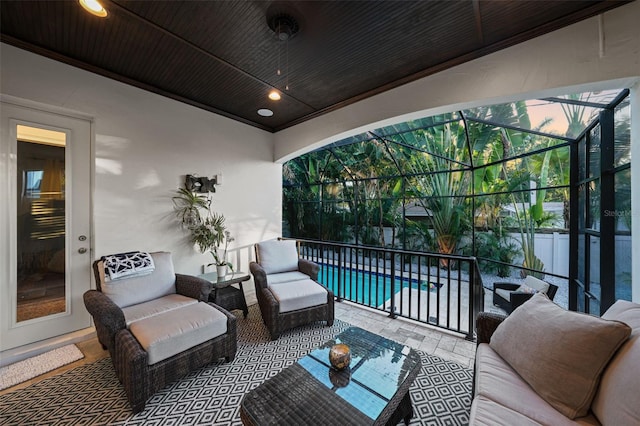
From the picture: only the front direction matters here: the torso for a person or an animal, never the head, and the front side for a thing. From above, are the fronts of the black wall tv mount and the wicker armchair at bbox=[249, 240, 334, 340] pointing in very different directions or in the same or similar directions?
same or similar directions

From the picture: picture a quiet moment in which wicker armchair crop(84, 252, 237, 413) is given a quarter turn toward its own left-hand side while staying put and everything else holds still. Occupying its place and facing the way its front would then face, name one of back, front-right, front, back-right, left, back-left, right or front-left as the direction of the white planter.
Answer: front

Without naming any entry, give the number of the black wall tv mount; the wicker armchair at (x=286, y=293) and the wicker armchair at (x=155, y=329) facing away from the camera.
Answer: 0

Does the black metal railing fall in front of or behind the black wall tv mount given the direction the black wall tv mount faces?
in front

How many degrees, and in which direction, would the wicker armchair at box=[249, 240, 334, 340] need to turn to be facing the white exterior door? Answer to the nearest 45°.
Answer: approximately 135° to its right

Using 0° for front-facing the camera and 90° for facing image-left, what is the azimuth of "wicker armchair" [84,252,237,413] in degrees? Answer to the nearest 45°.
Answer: approximately 315°

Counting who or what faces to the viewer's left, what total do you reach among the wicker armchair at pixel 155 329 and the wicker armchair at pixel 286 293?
0

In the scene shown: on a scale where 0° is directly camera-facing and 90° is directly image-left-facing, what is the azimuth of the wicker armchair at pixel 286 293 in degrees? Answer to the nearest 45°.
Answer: approximately 315°

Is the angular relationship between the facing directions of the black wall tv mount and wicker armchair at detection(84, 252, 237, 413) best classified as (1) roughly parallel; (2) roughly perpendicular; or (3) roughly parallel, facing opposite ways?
roughly parallel

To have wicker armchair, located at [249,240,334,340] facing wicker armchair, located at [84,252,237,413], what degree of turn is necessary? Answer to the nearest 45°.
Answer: approximately 90° to its right

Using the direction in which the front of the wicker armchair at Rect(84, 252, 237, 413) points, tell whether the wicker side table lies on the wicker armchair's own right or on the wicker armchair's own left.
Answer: on the wicker armchair's own left
